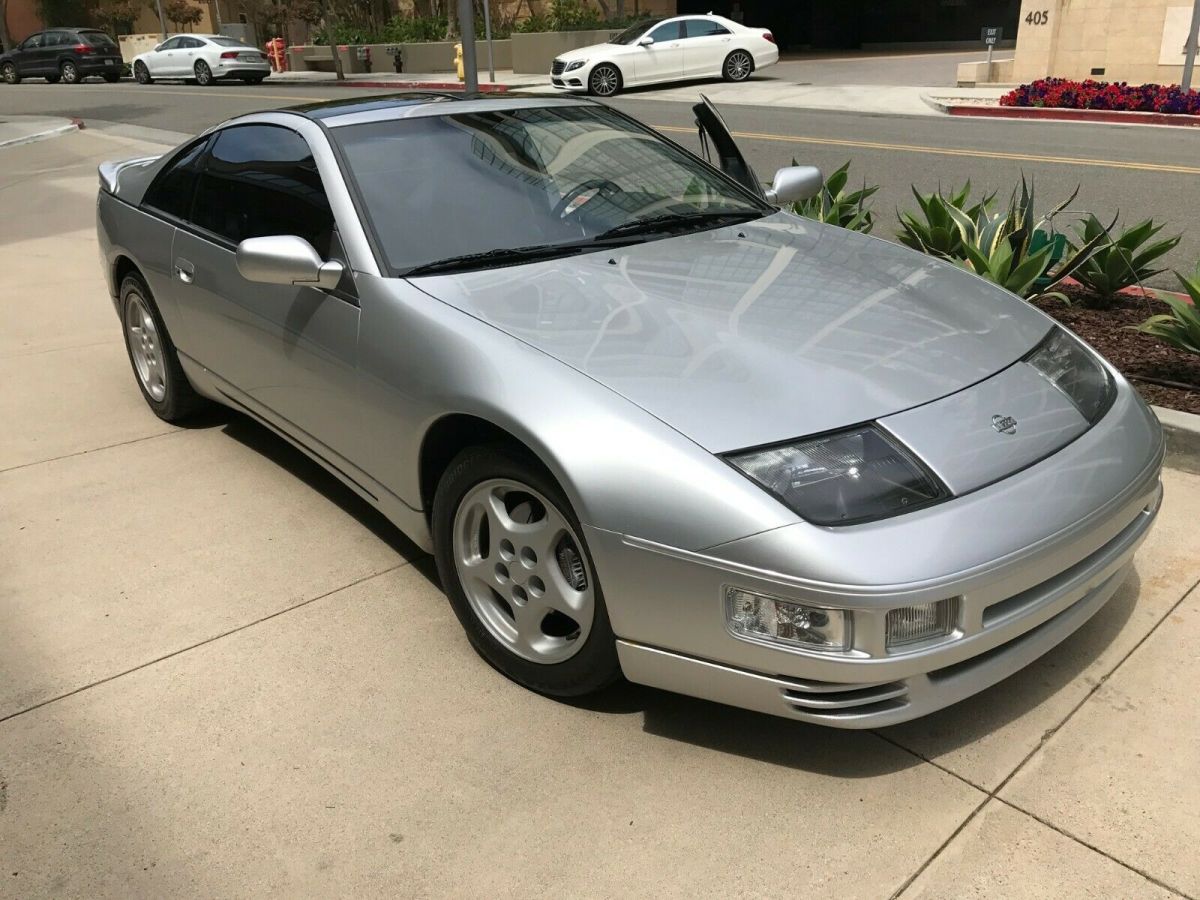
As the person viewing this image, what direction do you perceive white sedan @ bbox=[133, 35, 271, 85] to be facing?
facing away from the viewer and to the left of the viewer

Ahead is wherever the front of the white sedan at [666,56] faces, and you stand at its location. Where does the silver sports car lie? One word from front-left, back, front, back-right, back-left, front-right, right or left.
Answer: front-left

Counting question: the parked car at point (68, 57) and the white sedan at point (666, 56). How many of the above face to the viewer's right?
0

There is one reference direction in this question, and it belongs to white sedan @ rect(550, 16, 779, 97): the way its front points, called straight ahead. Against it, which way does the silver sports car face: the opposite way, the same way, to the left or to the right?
to the left

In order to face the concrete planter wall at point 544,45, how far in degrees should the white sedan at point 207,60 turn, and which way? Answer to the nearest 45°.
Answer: approximately 180°

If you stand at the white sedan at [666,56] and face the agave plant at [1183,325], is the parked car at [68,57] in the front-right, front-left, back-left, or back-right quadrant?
back-right

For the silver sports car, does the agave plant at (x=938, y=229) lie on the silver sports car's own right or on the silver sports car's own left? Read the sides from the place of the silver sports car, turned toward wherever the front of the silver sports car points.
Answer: on the silver sports car's own left

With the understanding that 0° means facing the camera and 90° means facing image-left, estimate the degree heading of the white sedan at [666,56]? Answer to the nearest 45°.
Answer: approximately 45°

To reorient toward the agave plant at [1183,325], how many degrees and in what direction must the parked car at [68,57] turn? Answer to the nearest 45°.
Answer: approximately 135° to its left

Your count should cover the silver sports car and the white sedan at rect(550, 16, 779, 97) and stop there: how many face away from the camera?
0

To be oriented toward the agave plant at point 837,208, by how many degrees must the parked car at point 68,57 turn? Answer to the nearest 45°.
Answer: approximately 135° to its left

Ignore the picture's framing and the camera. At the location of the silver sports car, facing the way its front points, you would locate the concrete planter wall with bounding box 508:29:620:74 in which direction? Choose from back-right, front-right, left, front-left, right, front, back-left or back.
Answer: back-left

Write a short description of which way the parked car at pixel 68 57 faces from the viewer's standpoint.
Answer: facing away from the viewer and to the left of the viewer
